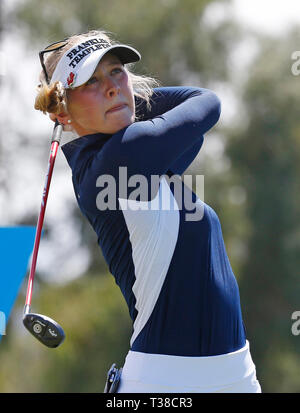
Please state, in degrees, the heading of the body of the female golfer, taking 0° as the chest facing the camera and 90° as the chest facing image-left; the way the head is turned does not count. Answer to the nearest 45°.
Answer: approximately 315°

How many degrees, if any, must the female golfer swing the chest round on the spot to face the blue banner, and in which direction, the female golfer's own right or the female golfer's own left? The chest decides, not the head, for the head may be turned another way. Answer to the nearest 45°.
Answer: approximately 180°

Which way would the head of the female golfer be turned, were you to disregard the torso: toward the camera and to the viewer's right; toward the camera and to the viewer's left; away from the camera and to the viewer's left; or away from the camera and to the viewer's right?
toward the camera and to the viewer's right
